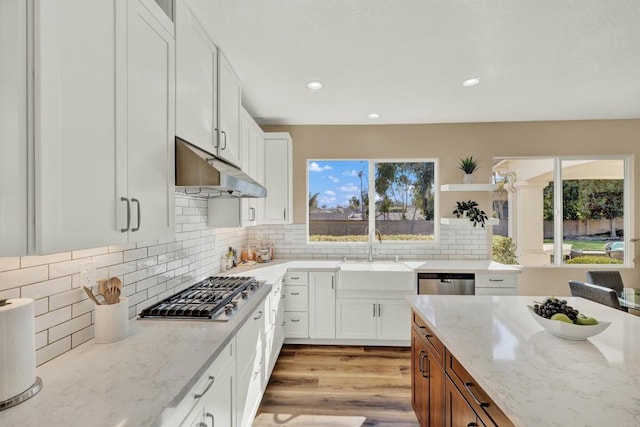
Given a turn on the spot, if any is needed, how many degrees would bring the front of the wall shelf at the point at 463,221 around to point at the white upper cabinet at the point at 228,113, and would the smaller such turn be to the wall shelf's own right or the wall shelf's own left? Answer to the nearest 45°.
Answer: approximately 45° to the wall shelf's own right

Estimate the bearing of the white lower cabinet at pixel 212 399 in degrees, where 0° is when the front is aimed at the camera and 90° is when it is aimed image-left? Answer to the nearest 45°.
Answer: approximately 315°

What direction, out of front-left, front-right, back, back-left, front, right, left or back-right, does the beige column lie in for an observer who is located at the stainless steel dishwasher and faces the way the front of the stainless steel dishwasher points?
back-left

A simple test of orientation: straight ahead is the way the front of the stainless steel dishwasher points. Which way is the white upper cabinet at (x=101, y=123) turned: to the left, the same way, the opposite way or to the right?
to the left

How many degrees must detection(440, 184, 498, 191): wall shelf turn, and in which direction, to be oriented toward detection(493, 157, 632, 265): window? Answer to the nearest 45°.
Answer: approximately 135° to its left

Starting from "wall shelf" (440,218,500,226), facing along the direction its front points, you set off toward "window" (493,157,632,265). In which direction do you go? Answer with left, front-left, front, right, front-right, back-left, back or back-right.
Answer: back-left

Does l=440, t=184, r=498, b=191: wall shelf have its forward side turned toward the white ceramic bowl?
yes

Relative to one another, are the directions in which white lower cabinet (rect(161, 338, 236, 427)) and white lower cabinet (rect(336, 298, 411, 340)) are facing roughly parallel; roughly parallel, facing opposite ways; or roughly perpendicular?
roughly perpendicular

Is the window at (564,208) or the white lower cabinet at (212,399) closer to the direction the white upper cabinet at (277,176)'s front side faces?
the white lower cabinet

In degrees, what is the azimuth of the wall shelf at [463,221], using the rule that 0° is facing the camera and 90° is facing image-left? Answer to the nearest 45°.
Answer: approximately 0°

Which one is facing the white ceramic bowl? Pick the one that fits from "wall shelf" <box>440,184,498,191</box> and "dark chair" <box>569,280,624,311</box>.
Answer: the wall shelf

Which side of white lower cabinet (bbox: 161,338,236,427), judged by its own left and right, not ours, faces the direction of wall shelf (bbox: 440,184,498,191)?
left

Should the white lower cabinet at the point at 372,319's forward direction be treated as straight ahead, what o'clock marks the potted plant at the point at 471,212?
The potted plant is roughly at 8 o'clock from the white lower cabinet.

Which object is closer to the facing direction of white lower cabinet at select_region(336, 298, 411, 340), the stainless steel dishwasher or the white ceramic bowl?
the white ceramic bowl

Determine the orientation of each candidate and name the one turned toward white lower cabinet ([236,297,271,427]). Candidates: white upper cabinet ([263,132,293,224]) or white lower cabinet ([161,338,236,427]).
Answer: the white upper cabinet
